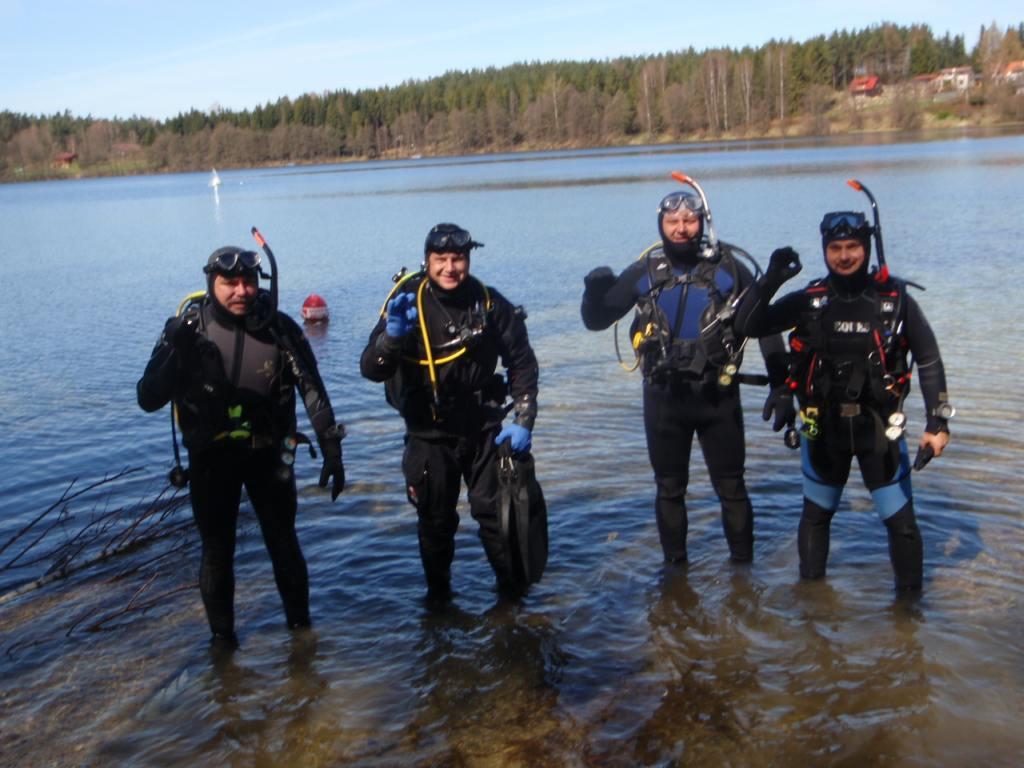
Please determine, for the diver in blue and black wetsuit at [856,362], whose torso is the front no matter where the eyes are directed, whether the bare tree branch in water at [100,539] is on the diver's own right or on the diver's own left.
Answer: on the diver's own right

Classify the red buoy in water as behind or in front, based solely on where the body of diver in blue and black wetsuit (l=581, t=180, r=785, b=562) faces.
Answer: behind

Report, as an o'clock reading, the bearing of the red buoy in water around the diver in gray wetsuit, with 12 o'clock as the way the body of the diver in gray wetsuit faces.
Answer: The red buoy in water is roughly at 6 o'clock from the diver in gray wetsuit.

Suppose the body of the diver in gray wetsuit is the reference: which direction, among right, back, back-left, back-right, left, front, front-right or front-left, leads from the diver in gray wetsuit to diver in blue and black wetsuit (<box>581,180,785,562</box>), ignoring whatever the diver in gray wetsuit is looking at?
left

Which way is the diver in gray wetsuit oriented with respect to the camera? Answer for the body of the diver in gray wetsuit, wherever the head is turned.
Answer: toward the camera

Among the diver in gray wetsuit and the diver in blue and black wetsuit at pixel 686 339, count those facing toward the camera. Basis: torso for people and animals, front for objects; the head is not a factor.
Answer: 2

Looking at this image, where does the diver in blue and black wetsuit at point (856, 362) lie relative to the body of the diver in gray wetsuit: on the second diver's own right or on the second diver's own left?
on the second diver's own left

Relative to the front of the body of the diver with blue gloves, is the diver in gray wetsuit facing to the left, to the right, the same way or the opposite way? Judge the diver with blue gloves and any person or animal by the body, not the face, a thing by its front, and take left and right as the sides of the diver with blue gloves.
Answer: the same way

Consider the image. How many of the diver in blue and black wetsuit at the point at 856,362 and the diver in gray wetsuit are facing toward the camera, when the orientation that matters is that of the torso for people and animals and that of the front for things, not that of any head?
2

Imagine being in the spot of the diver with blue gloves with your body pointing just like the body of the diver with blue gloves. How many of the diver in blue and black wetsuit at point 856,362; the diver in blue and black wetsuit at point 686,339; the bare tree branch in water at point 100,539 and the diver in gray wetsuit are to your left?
2

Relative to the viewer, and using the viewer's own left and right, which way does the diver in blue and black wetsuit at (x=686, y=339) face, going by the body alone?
facing the viewer

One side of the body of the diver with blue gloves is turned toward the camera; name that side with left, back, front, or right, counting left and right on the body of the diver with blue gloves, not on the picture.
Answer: front

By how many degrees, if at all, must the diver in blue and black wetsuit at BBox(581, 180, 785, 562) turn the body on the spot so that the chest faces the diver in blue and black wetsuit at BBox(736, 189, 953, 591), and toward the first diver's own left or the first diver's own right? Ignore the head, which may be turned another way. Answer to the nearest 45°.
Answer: approximately 45° to the first diver's own left

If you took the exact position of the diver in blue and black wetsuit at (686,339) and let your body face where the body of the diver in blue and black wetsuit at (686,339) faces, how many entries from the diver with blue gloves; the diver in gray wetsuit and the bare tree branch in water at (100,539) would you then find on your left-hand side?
0
